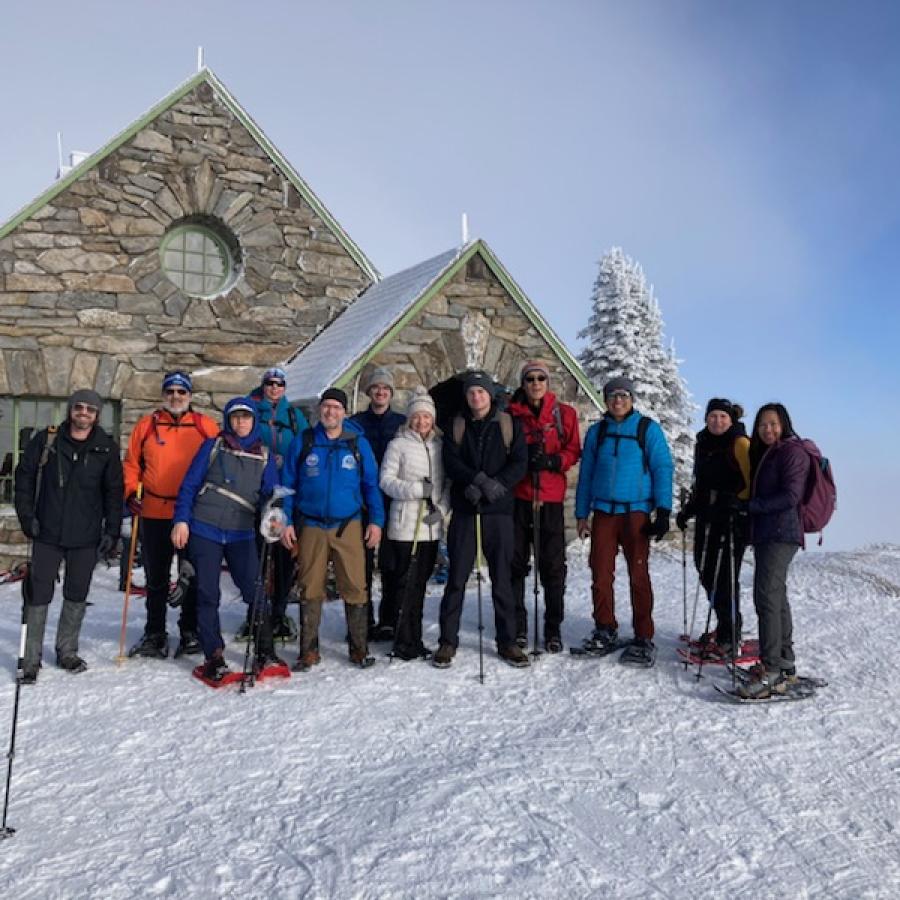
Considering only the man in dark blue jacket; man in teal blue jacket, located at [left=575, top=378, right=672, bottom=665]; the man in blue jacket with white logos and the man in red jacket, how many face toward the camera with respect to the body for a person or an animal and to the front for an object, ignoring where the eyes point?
4

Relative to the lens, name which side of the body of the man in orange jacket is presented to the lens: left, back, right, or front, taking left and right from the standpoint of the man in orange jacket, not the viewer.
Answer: front

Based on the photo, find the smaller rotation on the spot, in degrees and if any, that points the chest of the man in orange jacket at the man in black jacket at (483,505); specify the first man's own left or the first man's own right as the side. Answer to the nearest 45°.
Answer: approximately 45° to the first man's own left

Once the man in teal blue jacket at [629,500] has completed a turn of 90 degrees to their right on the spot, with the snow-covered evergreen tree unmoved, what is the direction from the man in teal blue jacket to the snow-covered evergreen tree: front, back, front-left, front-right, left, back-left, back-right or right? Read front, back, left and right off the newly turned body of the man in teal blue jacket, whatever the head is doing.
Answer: right

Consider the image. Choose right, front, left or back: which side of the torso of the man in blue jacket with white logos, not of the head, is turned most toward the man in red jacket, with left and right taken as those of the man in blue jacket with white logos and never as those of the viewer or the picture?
left

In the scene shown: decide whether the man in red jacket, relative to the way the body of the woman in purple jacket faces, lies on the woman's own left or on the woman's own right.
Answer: on the woman's own right

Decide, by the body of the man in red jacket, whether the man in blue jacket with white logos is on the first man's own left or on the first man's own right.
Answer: on the first man's own right

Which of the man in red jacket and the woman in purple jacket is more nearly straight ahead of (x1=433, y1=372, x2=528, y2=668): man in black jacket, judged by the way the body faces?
the woman in purple jacket

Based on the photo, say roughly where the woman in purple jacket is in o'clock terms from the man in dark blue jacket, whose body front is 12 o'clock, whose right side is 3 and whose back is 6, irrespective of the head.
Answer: The woman in purple jacket is roughly at 10 o'clock from the man in dark blue jacket.

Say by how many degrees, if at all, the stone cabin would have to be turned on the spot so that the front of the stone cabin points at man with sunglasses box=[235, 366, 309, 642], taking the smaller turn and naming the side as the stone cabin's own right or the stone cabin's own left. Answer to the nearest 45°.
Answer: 0° — it already faces them

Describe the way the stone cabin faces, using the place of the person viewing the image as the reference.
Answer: facing the viewer

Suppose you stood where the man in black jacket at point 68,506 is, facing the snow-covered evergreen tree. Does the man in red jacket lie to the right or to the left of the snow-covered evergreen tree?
right
